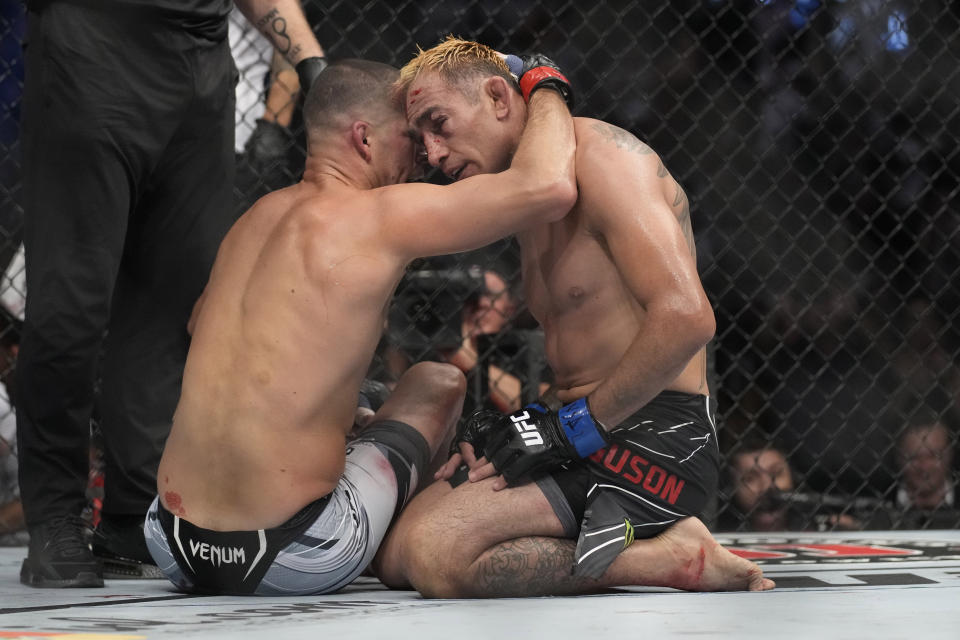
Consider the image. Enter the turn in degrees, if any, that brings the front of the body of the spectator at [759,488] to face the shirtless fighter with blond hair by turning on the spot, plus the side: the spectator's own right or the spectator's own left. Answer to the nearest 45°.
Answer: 0° — they already face them

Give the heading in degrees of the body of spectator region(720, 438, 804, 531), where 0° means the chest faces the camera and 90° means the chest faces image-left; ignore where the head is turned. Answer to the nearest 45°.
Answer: approximately 0°

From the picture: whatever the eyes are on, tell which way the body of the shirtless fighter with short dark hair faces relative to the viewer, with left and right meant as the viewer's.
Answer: facing away from the viewer and to the right of the viewer

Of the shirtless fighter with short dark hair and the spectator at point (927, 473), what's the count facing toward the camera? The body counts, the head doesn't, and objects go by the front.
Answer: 1

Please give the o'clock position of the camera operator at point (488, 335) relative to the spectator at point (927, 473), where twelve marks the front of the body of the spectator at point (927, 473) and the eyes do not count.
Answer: the camera operator at point (488, 335) is roughly at 2 o'clock from the spectator at point (927, 473).

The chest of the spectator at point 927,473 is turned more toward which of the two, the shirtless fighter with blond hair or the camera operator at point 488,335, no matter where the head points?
the shirtless fighter with blond hair

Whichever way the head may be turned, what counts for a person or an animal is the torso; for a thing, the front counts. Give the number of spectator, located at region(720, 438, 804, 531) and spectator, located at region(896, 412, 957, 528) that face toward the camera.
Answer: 2

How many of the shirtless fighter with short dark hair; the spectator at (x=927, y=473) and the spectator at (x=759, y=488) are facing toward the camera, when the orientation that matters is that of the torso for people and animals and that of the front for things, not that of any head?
2

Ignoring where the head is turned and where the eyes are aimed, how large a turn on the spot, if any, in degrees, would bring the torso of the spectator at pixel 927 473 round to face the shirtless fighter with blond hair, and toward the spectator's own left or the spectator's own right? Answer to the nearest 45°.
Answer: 0° — they already face them

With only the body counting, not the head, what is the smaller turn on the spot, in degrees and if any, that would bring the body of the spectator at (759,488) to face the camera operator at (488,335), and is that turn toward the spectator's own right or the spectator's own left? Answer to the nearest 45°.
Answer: approximately 45° to the spectator's own right

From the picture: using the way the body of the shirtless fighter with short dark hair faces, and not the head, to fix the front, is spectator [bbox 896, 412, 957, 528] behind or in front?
in front
